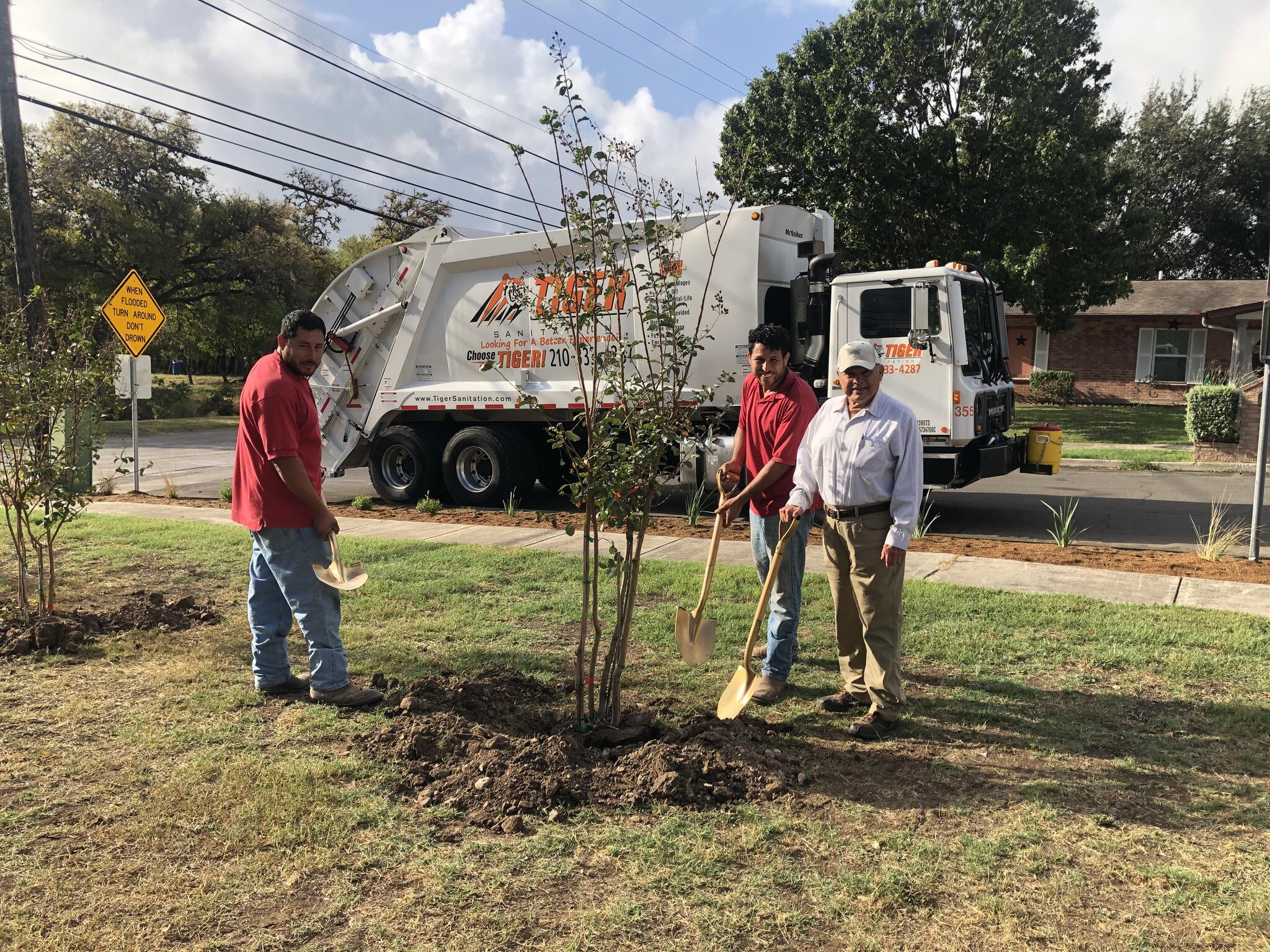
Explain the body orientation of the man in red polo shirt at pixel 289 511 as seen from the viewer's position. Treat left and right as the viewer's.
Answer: facing to the right of the viewer

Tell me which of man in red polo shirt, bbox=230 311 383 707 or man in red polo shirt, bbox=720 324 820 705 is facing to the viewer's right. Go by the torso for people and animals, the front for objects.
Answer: man in red polo shirt, bbox=230 311 383 707

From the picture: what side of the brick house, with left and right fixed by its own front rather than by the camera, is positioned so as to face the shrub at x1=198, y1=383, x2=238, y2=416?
right

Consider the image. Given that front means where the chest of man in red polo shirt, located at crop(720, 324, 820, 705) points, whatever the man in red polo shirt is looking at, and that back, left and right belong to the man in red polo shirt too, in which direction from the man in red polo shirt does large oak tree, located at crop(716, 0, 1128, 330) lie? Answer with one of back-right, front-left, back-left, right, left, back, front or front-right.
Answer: back-right

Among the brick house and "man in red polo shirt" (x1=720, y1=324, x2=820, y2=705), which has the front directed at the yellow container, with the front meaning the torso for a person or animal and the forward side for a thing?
the brick house

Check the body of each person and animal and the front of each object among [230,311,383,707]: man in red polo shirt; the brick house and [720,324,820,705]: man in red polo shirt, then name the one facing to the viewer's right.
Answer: [230,311,383,707]: man in red polo shirt

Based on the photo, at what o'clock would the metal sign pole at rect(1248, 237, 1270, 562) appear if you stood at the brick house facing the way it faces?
The metal sign pole is roughly at 12 o'clock from the brick house.

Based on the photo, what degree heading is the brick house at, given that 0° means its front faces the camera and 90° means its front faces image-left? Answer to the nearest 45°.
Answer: approximately 0°

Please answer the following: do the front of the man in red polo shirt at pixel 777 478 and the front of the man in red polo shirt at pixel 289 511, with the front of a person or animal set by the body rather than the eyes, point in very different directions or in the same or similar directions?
very different directions

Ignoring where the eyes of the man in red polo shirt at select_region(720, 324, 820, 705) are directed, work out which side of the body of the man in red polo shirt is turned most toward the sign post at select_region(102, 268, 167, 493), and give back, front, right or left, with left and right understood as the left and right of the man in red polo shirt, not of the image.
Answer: right
